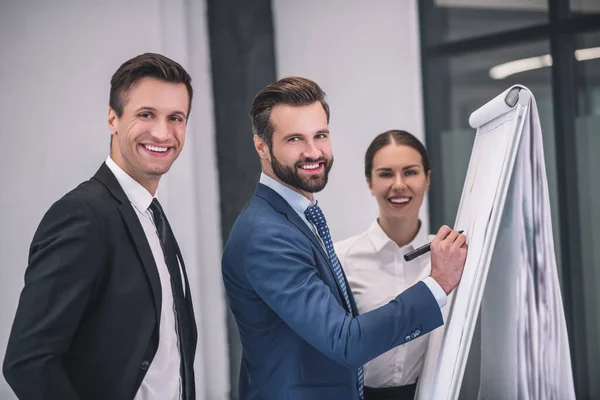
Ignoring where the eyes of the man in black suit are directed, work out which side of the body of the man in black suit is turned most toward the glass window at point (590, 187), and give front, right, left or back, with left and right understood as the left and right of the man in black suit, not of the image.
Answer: left

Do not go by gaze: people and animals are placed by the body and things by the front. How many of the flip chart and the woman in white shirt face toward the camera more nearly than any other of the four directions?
1

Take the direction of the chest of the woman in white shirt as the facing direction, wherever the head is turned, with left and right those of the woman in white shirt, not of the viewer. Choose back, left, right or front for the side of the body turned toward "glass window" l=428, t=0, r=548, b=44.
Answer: back

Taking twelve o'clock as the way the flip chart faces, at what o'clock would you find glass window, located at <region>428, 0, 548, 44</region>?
The glass window is roughly at 3 o'clock from the flip chart.

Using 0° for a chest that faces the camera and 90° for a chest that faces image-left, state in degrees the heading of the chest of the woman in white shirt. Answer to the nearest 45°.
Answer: approximately 0°

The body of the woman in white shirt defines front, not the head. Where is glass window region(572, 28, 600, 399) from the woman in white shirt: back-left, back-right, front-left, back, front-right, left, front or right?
back-left

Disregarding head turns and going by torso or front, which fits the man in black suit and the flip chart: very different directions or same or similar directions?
very different directions

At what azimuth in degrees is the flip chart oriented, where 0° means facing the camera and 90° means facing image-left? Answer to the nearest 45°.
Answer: approximately 90°

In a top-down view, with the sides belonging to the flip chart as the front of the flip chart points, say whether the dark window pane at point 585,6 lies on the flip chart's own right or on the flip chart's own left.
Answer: on the flip chart's own right
